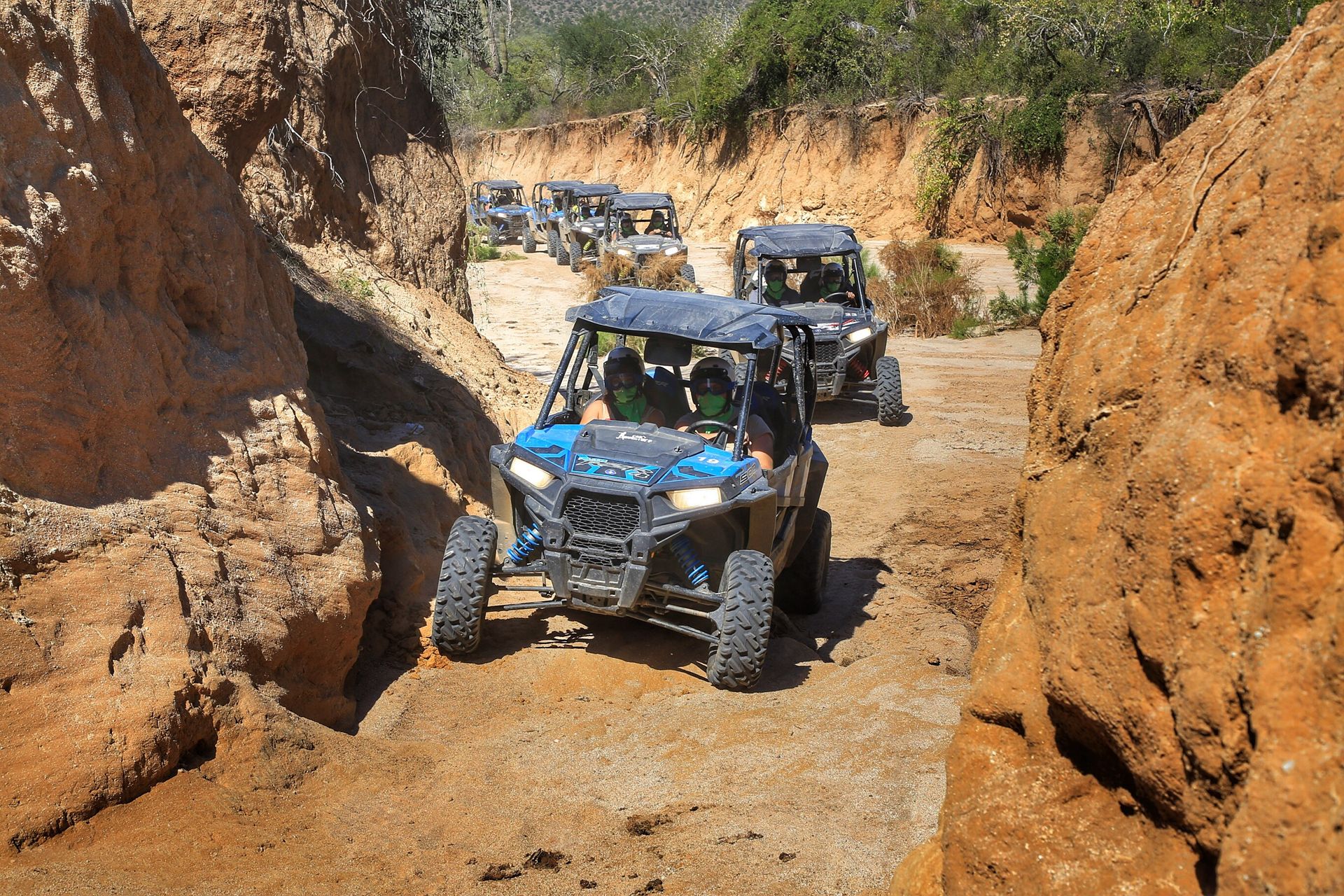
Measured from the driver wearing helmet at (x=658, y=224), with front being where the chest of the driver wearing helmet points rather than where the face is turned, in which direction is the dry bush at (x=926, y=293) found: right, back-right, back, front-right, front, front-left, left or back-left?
front-left

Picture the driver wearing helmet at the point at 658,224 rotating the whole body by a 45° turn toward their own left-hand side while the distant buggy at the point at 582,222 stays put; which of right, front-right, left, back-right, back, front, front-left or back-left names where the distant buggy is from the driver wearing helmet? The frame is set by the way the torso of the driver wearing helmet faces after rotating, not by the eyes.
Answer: back

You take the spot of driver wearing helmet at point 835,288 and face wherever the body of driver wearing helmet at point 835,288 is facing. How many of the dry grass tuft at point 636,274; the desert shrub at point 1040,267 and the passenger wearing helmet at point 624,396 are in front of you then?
1

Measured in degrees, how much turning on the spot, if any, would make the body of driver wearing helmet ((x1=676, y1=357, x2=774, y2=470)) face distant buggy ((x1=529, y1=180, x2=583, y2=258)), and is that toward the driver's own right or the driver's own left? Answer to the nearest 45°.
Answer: approximately 180°

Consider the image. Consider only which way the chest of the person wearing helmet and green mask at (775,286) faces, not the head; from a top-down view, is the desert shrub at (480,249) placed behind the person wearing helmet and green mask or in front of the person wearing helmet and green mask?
behind

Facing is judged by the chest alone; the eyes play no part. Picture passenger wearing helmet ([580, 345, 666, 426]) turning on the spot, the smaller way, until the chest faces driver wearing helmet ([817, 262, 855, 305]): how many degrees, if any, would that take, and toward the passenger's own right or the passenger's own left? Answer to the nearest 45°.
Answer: approximately 180°

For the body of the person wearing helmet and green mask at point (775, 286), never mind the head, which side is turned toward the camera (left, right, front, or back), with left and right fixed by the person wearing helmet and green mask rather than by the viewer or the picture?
front

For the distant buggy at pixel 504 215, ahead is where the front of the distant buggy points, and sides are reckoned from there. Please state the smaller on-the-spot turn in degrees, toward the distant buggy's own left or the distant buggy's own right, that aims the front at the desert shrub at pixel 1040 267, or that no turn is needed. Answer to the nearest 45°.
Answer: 0° — it already faces it

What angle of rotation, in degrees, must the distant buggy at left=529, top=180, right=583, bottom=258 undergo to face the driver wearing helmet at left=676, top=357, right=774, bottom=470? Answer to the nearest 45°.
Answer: approximately 45° to its right

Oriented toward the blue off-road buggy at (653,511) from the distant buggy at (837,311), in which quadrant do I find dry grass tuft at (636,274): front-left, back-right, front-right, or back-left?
back-right

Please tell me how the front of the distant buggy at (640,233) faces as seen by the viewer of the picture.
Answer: facing the viewer

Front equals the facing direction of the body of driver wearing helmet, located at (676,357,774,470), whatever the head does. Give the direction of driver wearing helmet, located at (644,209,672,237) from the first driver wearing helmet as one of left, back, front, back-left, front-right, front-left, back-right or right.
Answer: back

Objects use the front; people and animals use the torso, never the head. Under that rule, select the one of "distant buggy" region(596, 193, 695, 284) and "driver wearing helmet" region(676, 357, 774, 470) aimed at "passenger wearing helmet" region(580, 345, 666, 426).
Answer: the distant buggy

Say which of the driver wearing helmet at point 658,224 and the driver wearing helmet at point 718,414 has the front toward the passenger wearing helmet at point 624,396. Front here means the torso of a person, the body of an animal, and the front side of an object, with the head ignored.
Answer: the driver wearing helmet at point 658,224

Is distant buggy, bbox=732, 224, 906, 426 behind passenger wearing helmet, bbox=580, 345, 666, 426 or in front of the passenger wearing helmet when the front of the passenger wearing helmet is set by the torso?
behind

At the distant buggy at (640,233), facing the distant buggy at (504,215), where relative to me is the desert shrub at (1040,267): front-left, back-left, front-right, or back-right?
back-right

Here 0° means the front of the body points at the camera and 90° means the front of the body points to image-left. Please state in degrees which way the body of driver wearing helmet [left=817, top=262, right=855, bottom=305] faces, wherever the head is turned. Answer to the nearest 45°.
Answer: approximately 0°

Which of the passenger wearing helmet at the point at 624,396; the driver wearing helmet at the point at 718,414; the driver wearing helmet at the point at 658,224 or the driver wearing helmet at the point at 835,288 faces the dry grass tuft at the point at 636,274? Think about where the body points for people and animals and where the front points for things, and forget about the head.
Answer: the driver wearing helmet at the point at 658,224
